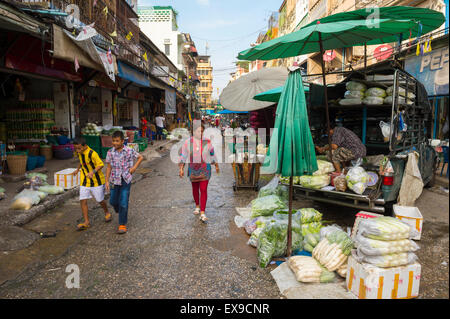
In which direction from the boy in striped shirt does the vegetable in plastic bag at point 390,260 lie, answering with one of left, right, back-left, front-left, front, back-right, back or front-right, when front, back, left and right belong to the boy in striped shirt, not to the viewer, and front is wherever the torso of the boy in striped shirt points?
left

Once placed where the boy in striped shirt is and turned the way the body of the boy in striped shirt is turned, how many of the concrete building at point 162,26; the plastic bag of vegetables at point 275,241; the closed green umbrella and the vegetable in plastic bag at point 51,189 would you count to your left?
2

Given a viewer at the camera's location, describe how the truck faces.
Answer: facing away from the viewer and to the right of the viewer

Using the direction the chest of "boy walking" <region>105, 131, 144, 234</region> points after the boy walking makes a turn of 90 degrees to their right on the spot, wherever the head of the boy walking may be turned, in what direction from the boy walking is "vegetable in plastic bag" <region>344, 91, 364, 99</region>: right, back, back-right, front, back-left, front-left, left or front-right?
back

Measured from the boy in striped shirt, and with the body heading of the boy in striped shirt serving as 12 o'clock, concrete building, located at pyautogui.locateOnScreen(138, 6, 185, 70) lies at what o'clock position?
The concrete building is roughly at 5 o'clock from the boy in striped shirt.

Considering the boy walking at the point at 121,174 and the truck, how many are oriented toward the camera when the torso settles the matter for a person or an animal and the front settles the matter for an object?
1

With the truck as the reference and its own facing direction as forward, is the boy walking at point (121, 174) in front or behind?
behind

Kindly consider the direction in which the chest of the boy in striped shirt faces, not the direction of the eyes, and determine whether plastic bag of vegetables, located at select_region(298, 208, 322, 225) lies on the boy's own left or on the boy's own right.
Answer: on the boy's own left

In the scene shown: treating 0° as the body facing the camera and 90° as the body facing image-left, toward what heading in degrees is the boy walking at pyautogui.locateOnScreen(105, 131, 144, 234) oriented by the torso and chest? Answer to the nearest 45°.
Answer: approximately 0°

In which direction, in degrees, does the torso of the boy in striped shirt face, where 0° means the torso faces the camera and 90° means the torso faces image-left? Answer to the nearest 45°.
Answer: approximately 45°
